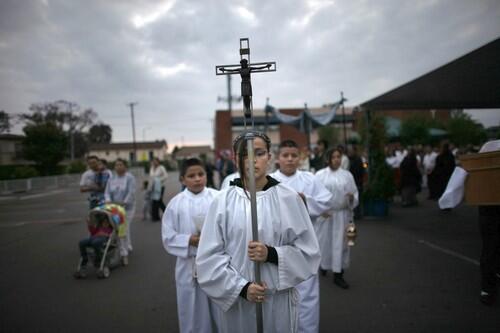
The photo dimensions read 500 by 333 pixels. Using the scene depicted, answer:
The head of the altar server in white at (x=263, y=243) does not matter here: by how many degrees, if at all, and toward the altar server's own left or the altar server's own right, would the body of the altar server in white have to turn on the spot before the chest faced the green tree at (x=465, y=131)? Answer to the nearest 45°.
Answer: approximately 135° to the altar server's own left

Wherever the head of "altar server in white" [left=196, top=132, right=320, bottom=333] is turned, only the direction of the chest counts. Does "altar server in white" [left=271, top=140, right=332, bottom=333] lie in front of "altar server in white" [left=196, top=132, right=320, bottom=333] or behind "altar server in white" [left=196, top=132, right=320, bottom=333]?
behind

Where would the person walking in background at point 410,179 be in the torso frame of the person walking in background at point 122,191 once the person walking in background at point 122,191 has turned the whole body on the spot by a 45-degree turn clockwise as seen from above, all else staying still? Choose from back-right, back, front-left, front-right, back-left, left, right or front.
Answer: back

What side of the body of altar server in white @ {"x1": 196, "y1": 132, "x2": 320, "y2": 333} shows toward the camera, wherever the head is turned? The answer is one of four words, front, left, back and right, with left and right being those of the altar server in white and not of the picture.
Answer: front

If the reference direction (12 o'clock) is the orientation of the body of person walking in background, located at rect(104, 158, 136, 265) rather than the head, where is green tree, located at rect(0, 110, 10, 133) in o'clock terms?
The green tree is roughly at 4 o'clock from the person walking in background.

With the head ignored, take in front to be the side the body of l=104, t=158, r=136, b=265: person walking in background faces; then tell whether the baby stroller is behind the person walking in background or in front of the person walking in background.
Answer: in front

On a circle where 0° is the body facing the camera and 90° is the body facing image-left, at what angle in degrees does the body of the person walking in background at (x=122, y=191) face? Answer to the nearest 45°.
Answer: approximately 45°

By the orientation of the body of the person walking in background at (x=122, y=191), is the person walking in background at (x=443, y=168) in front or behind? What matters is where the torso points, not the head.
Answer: behind

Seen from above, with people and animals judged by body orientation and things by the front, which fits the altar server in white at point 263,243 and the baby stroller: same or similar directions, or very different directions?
same or similar directions

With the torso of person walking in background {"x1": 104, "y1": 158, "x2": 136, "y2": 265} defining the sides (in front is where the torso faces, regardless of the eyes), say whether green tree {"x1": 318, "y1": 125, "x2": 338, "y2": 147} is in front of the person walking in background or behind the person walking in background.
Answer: behind

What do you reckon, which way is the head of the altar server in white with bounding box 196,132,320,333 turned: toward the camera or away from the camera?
toward the camera

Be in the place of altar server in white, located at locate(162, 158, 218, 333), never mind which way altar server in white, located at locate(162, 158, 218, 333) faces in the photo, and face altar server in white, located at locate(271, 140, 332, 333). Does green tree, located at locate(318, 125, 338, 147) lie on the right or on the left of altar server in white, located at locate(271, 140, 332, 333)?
left

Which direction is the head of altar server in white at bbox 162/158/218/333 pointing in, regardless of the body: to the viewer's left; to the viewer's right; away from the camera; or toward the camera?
toward the camera

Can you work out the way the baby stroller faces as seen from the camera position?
facing the viewer and to the left of the viewer

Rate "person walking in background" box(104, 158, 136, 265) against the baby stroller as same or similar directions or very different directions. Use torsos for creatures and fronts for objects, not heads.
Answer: same or similar directions
